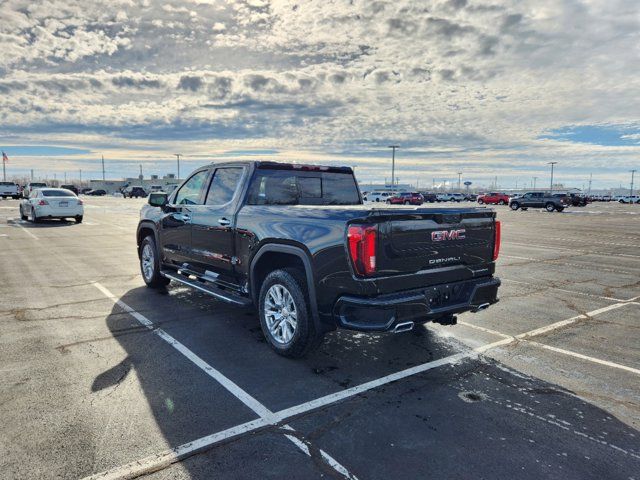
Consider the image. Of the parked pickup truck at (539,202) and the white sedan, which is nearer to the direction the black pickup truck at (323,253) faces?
the white sedan

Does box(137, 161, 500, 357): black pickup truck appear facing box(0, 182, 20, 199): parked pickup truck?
yes

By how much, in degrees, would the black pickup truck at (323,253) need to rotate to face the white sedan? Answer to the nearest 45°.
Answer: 0° — it already faces it

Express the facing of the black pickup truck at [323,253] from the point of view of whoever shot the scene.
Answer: facing away from the viewer and to the left of the viewer

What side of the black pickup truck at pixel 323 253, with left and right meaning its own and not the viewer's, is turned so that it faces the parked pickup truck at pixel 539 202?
right

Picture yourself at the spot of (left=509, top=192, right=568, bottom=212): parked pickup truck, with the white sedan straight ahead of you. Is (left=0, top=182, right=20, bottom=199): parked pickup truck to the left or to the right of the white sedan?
right
